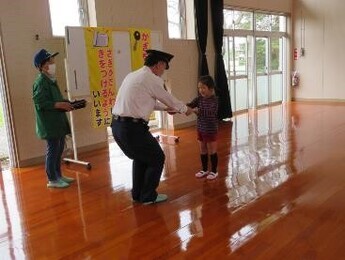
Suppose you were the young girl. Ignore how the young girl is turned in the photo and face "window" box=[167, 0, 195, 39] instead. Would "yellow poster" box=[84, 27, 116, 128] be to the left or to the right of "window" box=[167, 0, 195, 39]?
left

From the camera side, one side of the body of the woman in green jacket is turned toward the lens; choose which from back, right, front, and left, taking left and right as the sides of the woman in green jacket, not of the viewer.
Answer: right

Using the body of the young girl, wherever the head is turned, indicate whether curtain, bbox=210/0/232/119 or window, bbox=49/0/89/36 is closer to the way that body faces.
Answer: the window

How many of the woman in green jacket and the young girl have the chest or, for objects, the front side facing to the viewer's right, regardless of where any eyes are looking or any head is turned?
1

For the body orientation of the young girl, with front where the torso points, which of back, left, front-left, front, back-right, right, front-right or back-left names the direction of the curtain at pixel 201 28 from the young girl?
back-right

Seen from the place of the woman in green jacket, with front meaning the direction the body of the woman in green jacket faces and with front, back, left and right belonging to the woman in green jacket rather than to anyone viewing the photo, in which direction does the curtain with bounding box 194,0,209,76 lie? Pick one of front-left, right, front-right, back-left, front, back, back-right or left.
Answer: front-left

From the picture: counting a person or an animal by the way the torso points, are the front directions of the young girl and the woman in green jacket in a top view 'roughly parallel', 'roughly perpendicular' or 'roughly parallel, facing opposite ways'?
roughly parallel, facing opposite ways

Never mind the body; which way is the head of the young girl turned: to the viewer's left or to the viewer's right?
to the viewer's left

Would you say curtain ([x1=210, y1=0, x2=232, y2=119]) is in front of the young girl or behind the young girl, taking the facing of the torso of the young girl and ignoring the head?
behind

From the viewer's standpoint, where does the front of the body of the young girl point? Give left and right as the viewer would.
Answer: facing the viewer and to the left of the viewer

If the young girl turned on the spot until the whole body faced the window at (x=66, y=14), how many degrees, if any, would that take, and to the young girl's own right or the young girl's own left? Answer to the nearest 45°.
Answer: approximately 90° to the young girl's own right

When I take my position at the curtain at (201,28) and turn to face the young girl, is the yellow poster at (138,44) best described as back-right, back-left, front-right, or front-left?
front-right

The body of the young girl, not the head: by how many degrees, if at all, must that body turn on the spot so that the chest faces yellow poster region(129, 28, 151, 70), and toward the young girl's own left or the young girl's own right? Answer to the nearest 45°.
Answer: approximately 90° to the young girl's own right
